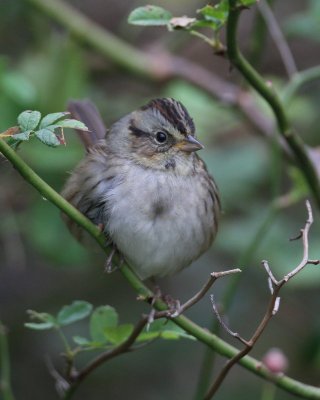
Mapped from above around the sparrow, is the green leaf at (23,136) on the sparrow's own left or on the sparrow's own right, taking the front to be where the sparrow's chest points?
on the sparrow's own right

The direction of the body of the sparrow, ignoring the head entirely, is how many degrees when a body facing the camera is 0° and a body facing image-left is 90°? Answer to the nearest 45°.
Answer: approximately 315°

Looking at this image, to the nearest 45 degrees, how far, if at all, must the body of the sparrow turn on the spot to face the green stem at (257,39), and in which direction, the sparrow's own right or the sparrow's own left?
approximately 90° to the sparrow's own left

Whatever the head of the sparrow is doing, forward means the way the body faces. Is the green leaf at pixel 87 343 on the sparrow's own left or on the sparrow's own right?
on the sparrow's own right
